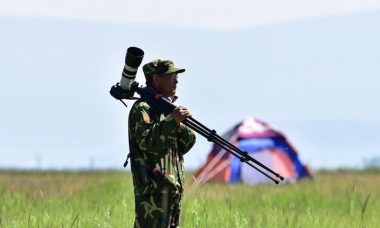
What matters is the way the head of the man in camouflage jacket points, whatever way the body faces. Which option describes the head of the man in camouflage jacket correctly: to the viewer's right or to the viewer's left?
to the viewer's right

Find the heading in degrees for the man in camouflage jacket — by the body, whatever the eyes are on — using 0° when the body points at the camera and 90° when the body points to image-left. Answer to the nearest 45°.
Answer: approximately 270°
